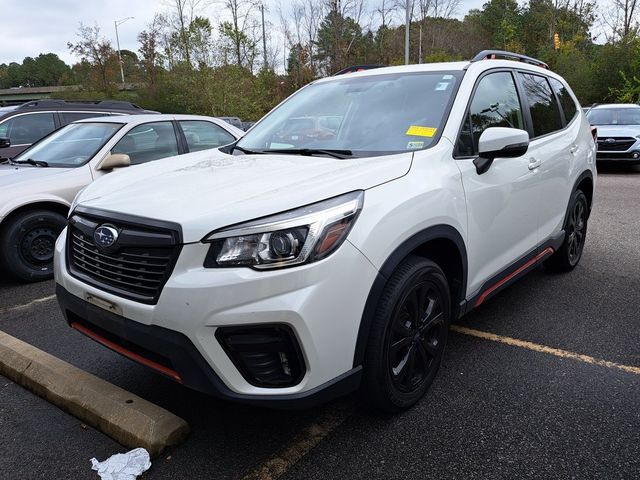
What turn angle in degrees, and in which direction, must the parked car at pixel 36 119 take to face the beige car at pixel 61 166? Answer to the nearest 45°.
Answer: approximately 90° to its left

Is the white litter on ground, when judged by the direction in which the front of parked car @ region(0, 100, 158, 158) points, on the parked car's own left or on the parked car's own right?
on the parked car's own left

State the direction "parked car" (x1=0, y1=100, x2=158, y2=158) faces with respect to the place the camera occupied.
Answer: facing to the left of the viewer

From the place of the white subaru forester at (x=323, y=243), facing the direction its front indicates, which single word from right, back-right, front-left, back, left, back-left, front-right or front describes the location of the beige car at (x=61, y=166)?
right

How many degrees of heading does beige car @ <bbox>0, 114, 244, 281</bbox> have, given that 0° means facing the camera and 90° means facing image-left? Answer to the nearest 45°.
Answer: approximately 45°

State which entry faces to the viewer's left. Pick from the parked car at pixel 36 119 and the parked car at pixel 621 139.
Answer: the parked car at pixel 36 119

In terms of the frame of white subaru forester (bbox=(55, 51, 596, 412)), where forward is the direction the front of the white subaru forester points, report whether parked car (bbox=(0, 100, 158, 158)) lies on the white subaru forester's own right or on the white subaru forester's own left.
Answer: on the white subaru forester's own right

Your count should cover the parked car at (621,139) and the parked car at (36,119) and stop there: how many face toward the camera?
1

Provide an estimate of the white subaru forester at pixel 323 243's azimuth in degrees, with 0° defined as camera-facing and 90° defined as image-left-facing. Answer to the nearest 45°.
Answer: approximately 45°

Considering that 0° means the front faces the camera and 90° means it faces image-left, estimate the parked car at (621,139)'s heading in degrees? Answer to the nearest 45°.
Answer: approximately 0°

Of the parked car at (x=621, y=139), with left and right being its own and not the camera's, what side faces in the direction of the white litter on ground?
front

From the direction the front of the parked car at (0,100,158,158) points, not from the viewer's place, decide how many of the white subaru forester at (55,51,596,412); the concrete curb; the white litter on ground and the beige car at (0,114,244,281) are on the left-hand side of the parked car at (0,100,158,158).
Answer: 4

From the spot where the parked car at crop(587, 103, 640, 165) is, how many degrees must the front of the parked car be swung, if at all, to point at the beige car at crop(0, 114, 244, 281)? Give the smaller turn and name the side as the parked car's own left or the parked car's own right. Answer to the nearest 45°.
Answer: approximately 45° to the parked car's own right

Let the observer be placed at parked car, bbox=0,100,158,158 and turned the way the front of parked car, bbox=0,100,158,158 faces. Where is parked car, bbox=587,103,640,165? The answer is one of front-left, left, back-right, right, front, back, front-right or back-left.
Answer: back

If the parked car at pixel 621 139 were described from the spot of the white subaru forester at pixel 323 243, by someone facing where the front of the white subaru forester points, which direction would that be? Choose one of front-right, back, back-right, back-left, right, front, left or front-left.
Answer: back
